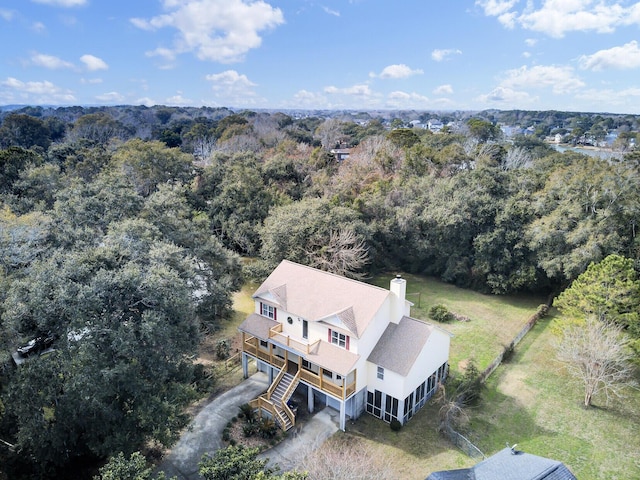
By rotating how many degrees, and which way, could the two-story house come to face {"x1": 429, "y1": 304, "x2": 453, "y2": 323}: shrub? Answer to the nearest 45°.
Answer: approximately 180°

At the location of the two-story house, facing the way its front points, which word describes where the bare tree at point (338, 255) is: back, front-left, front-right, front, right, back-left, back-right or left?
back-right

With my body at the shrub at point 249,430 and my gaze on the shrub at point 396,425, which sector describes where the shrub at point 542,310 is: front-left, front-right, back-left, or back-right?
front-left

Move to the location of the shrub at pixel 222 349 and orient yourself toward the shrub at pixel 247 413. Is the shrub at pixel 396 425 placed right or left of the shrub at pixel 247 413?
left

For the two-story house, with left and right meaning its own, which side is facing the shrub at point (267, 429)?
front

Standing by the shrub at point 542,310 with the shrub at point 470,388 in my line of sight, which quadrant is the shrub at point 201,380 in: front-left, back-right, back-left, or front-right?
front-right

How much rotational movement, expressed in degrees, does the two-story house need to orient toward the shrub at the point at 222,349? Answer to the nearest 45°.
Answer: approximately 90° to its right

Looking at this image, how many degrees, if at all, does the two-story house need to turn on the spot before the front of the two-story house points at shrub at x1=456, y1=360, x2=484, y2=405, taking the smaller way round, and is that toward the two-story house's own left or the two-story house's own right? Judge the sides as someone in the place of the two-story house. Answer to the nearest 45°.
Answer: approximately 135° to the two-story house's own left

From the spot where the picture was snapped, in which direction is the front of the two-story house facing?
facing the viewer and to the left of the viewer

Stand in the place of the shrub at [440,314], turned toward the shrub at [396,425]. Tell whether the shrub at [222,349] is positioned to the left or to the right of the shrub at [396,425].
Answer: right

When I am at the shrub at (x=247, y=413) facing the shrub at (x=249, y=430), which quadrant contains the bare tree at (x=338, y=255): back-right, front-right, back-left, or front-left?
back-left

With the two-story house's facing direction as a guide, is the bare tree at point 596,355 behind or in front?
behind

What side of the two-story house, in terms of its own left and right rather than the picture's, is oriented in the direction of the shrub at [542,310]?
back
